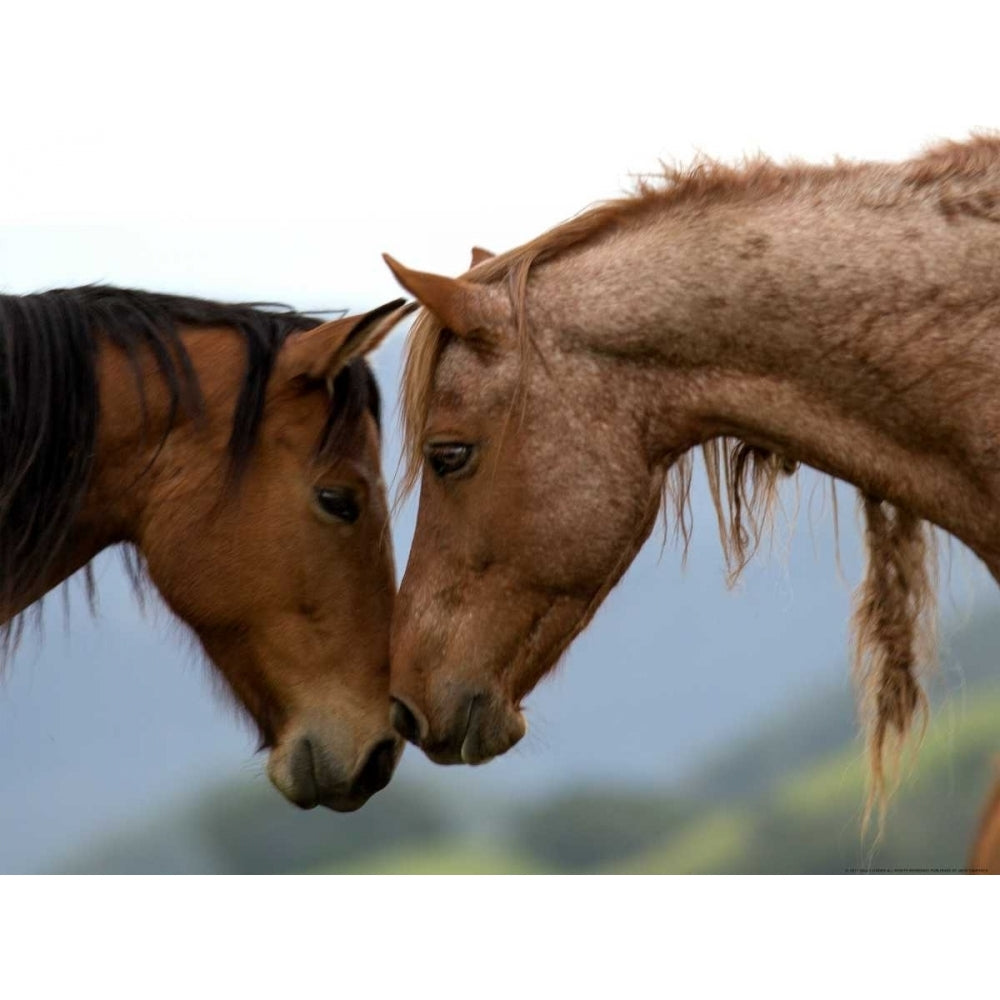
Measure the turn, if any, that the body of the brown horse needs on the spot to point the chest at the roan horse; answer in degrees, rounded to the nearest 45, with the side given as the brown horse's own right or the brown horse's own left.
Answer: approximately 45° to the brown horse's own right

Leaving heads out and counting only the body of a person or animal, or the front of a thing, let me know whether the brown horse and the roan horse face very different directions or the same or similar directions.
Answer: very different directions

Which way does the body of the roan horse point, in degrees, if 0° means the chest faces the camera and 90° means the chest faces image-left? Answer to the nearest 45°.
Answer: approximately 90°

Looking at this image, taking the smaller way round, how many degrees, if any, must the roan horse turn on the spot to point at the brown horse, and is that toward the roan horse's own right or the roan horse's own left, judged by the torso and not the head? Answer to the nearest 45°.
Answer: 0° — it already faces it

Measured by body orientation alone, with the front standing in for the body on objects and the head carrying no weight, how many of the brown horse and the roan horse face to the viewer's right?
1

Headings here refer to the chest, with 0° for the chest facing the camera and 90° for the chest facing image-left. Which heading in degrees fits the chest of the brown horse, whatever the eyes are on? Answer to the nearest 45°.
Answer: approximately 270°
